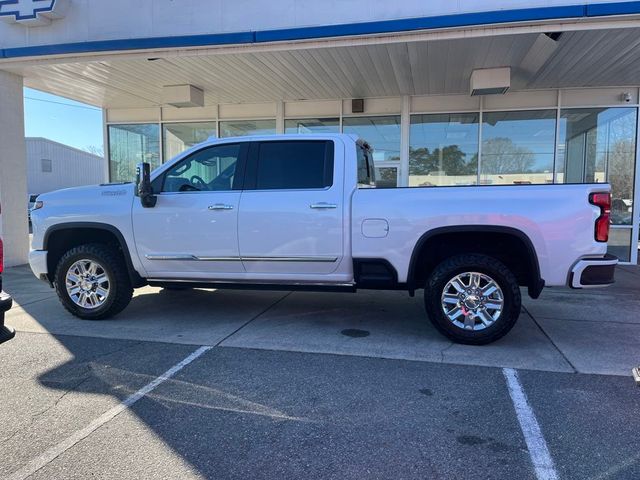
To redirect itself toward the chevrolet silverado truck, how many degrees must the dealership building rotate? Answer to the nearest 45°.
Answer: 0° — it already faces it

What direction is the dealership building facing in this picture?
toward the camera

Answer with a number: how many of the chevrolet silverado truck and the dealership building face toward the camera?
1

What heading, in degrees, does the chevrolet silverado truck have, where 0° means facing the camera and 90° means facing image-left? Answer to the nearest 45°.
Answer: approximately 90°

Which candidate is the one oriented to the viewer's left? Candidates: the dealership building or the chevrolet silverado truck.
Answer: the chevrolet silverado truck

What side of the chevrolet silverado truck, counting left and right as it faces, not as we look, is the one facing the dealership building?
right

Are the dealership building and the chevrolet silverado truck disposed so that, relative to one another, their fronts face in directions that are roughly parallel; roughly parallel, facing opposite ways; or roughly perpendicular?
roughly perpendicular
